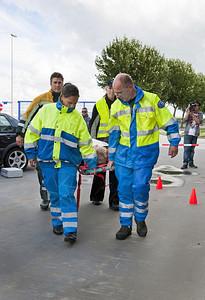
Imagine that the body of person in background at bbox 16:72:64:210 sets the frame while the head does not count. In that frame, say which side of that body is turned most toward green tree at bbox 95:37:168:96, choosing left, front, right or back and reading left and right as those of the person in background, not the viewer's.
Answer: back

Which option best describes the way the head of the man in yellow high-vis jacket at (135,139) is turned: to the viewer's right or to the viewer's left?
to the viewer's left

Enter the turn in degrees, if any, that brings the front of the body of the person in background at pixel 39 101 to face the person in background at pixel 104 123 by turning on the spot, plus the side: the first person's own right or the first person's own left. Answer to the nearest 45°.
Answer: approximately 90° to the first person's own left

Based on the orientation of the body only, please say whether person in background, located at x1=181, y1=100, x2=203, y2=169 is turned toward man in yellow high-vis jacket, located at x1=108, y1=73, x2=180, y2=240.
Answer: yes

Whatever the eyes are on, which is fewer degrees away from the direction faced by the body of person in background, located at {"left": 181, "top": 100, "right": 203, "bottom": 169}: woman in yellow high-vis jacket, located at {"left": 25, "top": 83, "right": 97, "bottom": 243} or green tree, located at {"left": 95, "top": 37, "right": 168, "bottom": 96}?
the woman in yellow high-vis jacket

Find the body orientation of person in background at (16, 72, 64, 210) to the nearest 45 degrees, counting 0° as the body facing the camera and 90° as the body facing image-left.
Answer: approximately 0°

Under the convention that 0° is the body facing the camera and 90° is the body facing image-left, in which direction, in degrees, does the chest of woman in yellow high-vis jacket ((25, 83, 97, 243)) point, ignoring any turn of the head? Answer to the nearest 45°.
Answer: approximately 0°

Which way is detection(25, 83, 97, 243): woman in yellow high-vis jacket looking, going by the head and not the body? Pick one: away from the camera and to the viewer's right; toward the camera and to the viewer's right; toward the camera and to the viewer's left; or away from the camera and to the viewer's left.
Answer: toward the camera and to the viewer's right

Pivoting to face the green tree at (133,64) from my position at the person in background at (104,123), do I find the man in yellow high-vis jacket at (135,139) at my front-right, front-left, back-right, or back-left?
back-right

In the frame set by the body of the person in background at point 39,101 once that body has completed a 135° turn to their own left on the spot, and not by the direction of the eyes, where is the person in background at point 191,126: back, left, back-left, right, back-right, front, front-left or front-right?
front

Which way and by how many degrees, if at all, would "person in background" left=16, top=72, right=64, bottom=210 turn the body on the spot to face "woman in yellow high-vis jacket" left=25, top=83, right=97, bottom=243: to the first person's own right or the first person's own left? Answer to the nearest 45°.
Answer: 0° — they already face them

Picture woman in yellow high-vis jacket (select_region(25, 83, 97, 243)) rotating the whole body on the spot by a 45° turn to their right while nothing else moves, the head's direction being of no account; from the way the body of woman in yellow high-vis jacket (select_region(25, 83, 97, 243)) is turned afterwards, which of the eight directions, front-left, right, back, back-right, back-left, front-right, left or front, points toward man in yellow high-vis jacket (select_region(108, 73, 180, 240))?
back-left
